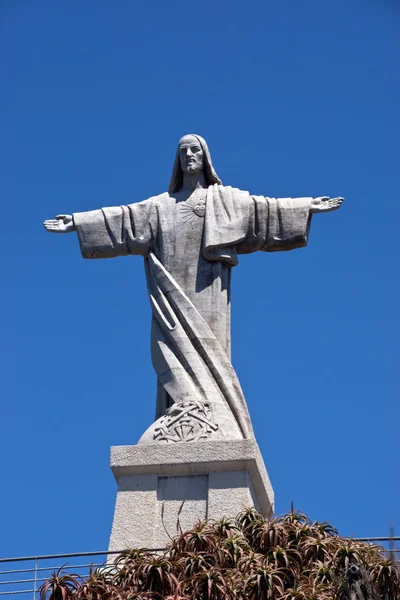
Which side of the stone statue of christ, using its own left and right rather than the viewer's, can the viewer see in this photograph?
front
